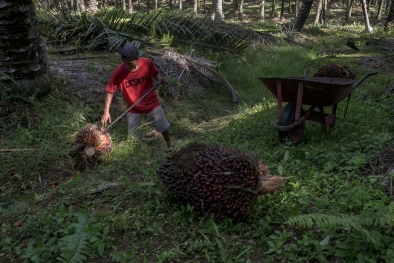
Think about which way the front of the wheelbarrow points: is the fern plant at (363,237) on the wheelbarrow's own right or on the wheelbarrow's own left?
on the wheelbarrow's own left

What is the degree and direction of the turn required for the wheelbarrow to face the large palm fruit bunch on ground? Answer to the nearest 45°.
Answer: approximately 45° to its left

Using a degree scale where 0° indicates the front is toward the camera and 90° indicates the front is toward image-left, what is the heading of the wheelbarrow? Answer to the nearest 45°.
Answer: approximately 45°

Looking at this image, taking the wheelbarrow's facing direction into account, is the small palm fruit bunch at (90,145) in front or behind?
in front

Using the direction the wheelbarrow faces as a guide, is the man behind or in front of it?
in front
